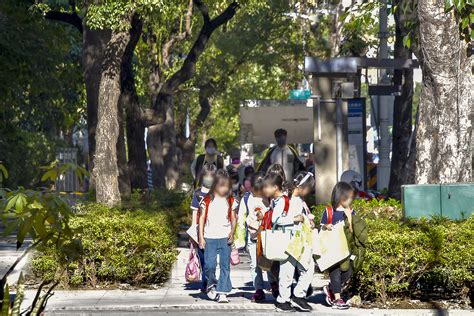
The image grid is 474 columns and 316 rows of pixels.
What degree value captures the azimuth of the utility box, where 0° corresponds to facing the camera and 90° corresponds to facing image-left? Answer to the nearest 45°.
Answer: approximately 0°

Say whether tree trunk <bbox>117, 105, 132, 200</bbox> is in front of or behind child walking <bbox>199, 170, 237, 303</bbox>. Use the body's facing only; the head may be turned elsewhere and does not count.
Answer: behind

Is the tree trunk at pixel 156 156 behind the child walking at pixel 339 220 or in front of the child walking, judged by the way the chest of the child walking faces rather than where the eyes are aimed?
behind

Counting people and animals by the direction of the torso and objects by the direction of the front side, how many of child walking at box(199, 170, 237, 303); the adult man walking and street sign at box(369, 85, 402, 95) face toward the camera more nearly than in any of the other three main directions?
3

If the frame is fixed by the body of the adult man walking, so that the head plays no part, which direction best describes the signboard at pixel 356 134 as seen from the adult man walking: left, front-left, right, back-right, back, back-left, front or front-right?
left
